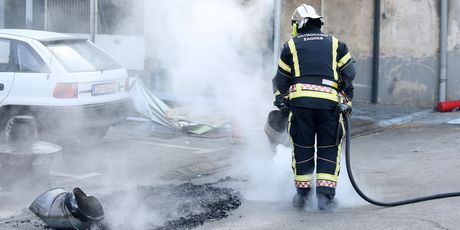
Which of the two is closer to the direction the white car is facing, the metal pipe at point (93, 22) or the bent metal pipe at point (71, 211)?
the metal pipe at point (93, 22)

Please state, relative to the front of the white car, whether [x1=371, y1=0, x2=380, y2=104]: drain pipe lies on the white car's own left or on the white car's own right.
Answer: on the white car's own right

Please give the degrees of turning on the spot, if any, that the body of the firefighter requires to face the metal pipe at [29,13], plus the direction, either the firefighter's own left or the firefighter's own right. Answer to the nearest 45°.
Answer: approximately 45° to the firefighter's own left

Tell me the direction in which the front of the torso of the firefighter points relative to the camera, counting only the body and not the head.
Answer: away from the camera

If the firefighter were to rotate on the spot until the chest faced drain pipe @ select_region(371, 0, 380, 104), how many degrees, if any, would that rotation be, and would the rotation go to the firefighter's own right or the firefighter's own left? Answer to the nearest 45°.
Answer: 0° — they already face it

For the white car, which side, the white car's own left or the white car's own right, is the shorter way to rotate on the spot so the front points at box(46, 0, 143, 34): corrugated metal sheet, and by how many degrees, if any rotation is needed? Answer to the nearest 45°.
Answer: approximately 45° to the white car's own right

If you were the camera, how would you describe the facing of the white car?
facing away from the viewer and to the left of the viewer
